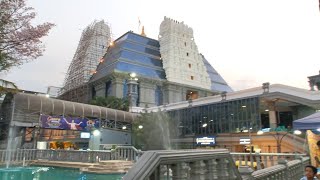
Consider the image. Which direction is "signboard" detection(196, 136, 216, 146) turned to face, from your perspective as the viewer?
facing the viewer

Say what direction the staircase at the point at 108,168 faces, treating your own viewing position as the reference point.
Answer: facing the viewer and to the left of the viewer

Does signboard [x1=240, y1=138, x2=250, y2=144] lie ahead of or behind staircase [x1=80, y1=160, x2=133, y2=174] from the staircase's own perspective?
behind

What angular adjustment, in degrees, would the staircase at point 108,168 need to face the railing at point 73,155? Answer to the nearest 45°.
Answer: approximately 90° to its right

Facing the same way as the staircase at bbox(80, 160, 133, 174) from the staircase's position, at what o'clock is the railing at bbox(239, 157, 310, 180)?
The railing is roughly at 10 o'clock from the staircase.

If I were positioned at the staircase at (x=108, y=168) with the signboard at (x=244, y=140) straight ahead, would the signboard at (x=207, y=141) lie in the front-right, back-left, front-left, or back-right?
front-left

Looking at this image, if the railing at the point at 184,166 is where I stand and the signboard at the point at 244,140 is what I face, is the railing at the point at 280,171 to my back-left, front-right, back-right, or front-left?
front-right

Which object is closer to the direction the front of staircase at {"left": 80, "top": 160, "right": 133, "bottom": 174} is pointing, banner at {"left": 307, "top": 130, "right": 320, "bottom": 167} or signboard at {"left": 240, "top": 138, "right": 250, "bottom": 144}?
the banner

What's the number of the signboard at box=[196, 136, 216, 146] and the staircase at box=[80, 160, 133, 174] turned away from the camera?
0

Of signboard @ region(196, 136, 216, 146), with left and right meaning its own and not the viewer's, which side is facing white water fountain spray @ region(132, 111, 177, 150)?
right

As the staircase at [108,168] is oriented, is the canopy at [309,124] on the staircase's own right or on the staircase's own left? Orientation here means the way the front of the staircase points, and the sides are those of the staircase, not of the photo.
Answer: on the staircase's own left

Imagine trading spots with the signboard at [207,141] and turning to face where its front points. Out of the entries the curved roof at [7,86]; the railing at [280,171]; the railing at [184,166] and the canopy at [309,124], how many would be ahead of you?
4

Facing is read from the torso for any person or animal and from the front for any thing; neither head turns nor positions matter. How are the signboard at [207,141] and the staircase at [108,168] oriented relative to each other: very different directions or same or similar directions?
same or similar directions

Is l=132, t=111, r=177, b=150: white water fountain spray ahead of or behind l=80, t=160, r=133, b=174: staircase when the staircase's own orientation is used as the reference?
behind

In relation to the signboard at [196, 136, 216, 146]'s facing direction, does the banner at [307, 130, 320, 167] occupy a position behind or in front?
in front
